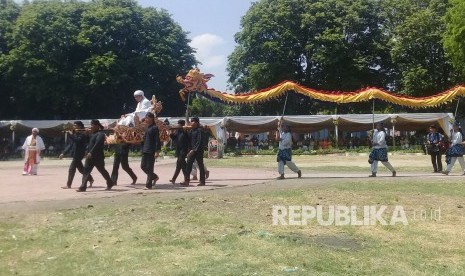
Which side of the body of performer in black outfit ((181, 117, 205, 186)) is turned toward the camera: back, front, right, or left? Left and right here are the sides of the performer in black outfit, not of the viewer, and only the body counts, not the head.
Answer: left

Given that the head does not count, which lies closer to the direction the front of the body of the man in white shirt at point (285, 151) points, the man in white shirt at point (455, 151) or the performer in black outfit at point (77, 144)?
the performer in black outfit

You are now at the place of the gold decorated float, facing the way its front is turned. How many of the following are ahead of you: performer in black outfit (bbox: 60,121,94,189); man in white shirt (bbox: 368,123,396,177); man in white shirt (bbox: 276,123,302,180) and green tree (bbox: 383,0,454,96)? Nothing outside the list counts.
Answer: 1

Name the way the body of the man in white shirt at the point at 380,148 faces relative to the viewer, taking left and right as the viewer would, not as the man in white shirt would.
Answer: facing to the left of the viewer

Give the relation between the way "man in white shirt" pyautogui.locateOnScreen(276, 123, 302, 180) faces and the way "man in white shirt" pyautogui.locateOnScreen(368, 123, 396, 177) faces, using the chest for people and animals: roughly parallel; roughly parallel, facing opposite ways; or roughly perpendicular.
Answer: roughly parallel

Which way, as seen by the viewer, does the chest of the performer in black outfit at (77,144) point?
to the viewer's left

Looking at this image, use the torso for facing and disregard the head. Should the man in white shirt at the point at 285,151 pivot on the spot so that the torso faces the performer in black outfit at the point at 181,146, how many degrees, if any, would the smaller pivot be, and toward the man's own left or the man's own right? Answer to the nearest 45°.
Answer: approximately 45° to the man's own left

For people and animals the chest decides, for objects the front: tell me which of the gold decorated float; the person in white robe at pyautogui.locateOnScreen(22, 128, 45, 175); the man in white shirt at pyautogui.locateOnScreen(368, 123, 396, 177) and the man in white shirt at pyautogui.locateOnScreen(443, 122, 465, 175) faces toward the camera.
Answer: the person in white robe

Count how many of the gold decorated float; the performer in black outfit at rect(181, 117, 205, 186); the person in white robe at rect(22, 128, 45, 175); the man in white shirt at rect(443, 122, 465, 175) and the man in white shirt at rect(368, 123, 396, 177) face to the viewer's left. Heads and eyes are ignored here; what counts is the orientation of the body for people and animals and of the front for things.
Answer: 4

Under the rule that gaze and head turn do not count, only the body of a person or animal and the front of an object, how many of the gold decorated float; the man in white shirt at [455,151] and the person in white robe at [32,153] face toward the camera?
1

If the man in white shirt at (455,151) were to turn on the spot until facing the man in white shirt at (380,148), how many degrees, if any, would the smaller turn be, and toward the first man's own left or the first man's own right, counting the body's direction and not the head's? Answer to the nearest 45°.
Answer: approximately 45° to the first man's own left

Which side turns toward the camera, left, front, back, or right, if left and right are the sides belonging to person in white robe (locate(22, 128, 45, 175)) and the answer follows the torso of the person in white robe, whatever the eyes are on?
front

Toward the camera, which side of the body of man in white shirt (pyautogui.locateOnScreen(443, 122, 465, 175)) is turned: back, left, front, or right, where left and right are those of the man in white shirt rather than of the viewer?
left

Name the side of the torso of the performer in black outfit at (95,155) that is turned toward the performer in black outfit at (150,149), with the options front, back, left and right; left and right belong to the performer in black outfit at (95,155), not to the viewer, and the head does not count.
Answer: back

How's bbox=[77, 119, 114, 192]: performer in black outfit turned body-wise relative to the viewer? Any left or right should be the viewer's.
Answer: facing to the left of the viewer

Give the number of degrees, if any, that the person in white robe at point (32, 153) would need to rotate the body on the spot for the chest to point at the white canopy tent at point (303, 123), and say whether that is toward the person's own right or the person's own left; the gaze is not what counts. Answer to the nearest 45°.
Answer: approximately 135° to the person's own left

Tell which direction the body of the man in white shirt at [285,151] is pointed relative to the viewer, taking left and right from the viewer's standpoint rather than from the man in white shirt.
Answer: facing to the left of the viewer
